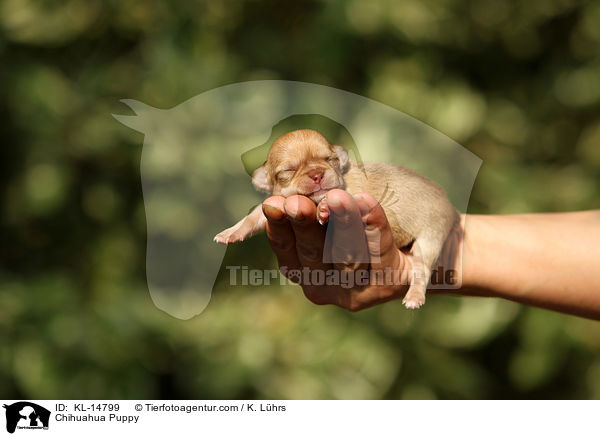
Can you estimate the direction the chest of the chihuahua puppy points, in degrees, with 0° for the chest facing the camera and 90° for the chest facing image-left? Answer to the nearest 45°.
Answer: approximately 45°
